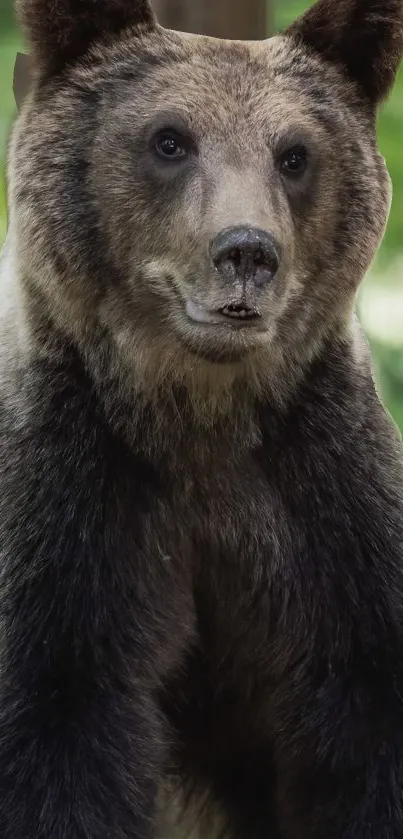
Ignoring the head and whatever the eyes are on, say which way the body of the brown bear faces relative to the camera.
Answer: toward the camera
